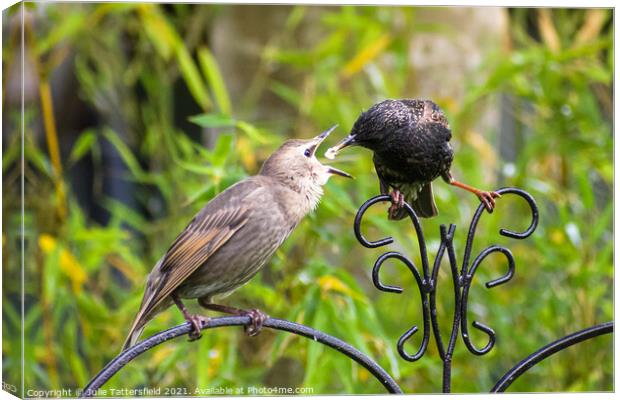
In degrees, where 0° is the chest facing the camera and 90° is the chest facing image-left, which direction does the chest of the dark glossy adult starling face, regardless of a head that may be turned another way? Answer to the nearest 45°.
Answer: approximately 45°

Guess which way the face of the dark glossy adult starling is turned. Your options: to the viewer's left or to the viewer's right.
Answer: to the viewer's left

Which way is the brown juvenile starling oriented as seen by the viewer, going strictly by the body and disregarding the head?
to the viewer's right

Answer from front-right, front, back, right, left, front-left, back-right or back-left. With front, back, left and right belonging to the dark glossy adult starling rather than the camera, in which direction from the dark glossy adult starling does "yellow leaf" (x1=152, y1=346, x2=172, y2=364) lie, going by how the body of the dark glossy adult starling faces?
right

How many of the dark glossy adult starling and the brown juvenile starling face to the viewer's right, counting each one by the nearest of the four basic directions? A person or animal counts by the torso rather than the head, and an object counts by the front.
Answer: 1

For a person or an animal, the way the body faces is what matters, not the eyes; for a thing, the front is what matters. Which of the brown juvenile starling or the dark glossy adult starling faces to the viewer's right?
the brown juvenile starling
